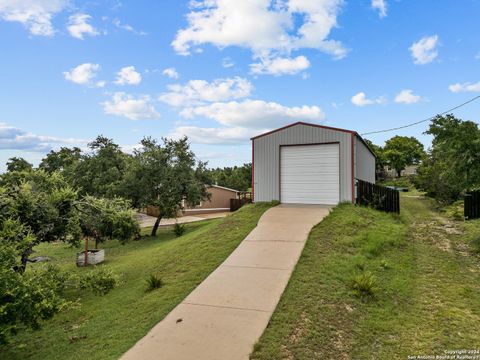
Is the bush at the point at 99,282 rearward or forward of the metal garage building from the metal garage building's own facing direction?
forward

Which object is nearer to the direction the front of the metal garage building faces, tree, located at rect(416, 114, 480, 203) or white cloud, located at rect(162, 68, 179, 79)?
the tree

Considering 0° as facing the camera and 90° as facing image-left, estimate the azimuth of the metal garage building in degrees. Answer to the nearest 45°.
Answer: approximately 0°

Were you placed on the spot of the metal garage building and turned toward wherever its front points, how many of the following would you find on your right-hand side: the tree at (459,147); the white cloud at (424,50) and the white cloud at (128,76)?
1

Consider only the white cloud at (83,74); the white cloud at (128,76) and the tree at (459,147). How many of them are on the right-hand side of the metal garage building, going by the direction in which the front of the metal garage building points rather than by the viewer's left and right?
2

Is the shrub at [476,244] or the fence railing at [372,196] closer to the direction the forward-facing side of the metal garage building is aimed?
the shrub

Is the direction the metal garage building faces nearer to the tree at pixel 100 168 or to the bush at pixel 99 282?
the bush

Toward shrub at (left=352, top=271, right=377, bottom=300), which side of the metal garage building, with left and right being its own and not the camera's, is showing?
front

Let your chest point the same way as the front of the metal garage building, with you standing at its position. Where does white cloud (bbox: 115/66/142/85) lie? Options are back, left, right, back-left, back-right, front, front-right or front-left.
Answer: right
